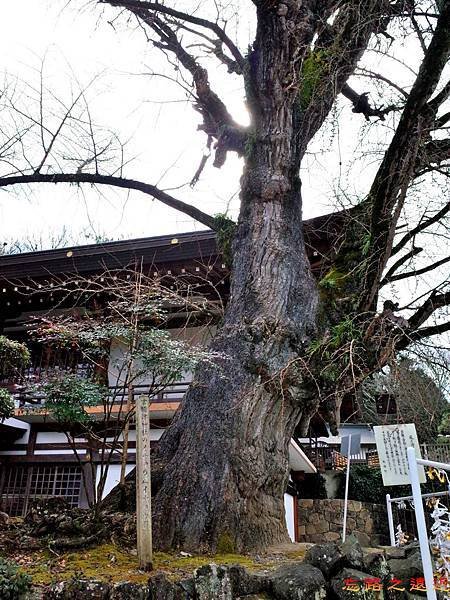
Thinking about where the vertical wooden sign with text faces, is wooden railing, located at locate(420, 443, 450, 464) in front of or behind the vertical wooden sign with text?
behind

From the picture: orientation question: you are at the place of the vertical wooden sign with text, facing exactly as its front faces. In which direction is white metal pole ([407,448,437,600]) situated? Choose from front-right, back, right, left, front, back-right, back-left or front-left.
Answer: front-left

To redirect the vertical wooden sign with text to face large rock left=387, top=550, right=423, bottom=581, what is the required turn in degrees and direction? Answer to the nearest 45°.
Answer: approximately 90° to its left

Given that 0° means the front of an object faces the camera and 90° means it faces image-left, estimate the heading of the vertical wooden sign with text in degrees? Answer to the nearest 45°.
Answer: approximately 0°

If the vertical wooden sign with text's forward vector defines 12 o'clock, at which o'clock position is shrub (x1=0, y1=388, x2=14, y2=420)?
The shrub is roughly at 5 o'clock from the vertical wooden sign with text.

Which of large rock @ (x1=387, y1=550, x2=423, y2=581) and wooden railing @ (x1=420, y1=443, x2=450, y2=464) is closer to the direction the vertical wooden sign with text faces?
the large rock

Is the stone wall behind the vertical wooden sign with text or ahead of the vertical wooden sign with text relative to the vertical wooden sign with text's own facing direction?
behind

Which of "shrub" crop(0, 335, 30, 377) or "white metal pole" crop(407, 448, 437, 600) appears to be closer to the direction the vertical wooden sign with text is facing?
the white metal pole

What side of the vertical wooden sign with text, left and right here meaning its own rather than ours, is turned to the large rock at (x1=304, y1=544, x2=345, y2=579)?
left
